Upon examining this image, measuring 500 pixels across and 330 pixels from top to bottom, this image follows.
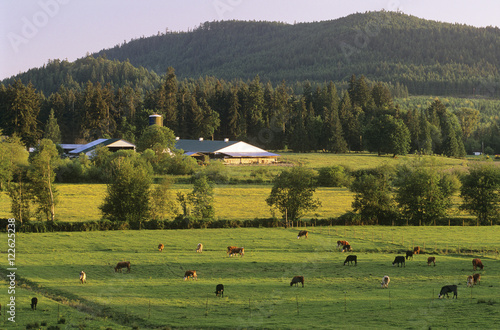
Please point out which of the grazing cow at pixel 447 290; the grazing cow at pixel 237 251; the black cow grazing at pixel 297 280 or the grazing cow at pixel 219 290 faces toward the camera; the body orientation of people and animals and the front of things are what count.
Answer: the grazing cow at pixel 219 290

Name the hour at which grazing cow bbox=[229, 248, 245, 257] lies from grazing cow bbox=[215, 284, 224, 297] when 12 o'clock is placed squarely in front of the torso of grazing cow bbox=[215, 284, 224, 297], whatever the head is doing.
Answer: grazing cow bbox=[229, 248, 245, 257] is roughly at 6 o'clock from grazing cow bbox=[215, 284, 224, 297].

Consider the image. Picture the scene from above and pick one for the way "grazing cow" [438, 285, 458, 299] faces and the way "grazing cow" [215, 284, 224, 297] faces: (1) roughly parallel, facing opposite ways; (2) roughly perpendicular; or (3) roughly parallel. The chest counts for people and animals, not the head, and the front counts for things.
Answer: roughly perpendicular

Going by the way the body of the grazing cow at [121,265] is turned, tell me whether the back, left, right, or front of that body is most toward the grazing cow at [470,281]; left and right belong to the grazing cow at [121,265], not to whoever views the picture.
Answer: back

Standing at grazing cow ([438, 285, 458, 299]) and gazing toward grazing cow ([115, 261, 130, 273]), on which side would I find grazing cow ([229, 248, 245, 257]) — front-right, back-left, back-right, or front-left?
front-right

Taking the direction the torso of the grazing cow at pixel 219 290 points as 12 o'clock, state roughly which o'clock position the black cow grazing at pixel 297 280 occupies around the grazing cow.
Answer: The black cow grazing is roughly at 8 o'clock from the grazing cow.

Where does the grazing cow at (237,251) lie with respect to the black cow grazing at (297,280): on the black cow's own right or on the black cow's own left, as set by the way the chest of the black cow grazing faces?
on the black cow's own right

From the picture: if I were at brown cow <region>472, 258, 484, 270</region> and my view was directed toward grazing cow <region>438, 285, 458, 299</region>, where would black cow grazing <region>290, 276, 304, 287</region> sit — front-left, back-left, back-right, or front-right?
front-right

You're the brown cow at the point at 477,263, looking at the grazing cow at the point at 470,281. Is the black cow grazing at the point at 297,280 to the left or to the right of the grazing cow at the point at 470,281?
right

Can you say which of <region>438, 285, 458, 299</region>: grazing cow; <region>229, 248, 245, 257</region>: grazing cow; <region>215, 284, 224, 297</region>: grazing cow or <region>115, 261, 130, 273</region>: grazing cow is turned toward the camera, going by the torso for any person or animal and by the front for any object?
<region>215, 284, 224, 297</region>: grazing cow

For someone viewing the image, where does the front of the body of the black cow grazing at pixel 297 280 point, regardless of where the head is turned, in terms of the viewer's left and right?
facing to the left of the viewer

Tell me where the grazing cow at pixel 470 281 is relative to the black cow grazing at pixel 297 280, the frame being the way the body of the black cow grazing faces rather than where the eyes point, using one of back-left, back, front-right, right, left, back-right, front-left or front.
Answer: back

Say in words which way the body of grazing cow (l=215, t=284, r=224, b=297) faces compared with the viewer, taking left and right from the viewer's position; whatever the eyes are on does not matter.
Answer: facing the viewer

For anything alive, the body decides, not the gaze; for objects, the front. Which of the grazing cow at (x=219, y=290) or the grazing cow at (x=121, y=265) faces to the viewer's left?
the grazing cow at (x=121, y=265)

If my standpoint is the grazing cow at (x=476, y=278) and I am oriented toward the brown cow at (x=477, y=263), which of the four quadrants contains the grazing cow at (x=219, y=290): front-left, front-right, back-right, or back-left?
back-left

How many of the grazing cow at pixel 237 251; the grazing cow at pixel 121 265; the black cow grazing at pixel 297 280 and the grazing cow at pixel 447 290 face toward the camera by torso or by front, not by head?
0

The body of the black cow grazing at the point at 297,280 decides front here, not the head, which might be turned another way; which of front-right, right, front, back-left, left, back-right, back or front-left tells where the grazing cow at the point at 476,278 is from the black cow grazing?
back

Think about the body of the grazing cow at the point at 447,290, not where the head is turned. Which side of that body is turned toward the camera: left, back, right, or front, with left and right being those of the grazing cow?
left

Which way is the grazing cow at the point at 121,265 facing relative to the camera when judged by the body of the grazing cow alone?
to the viewer's left
